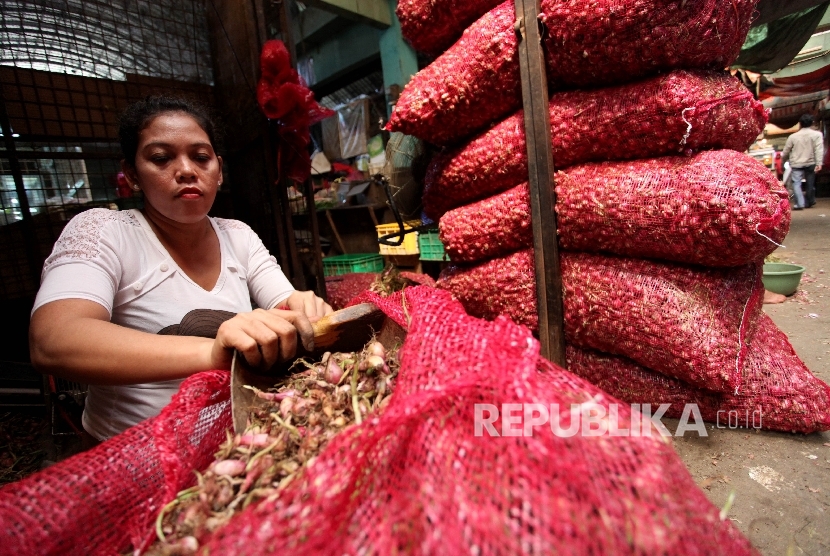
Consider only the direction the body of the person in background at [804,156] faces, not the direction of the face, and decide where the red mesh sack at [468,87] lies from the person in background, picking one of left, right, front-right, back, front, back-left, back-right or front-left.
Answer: back

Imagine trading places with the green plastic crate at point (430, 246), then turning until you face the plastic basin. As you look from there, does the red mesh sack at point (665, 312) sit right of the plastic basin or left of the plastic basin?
right

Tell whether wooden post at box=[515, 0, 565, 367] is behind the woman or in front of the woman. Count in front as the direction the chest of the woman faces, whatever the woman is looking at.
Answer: in front

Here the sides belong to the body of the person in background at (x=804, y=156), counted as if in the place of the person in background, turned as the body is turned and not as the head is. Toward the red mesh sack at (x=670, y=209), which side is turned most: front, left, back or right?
back

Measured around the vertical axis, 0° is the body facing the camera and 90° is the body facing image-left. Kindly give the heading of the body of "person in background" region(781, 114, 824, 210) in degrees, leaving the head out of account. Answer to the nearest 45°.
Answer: approximately 180°

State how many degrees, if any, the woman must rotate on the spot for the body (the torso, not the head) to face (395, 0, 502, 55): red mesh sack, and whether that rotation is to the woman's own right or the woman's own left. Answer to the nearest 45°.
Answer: approximately 45° to the woman's own left

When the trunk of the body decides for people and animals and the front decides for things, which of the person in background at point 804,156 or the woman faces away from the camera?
the person in background
